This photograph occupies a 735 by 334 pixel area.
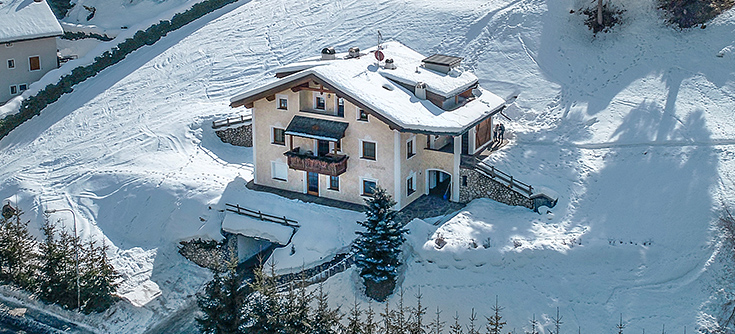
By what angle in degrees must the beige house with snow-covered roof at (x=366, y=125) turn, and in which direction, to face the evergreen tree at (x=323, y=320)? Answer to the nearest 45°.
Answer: approximately 45° to its left

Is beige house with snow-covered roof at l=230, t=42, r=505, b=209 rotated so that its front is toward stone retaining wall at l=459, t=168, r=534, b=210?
no

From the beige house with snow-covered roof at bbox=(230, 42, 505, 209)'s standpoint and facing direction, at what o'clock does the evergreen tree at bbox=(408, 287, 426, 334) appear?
The evergreen tree is roughly at 10 o'clock from the beige house with snow-covered roof.

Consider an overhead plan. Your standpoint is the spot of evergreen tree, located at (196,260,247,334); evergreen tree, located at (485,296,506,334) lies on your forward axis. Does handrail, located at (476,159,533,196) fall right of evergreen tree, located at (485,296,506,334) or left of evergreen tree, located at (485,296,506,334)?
left

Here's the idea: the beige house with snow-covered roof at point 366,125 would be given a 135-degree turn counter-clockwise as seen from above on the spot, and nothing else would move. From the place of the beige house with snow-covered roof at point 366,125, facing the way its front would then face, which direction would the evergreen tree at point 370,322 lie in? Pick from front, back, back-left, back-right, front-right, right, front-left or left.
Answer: right

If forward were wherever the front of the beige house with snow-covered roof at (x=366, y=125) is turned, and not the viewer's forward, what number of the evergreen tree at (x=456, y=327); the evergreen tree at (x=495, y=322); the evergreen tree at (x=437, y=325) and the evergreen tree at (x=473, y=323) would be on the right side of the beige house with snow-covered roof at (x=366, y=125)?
0

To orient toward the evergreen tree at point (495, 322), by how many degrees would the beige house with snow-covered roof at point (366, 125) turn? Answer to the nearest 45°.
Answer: approximately 90° to its left

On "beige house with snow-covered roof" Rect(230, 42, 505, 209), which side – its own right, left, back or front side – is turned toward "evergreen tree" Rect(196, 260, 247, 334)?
front

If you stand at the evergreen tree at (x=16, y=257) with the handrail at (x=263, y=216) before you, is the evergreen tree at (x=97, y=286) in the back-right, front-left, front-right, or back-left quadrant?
front-right

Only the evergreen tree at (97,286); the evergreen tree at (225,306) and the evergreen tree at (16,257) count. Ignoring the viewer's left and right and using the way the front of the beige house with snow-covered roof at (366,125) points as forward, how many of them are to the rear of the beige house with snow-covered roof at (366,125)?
0

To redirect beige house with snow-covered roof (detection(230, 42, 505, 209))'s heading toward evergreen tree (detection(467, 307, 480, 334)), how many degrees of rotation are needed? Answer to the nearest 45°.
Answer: approximately 90° to its left

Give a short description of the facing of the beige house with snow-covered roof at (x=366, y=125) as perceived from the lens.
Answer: facing the viewer and to the left of the viewer

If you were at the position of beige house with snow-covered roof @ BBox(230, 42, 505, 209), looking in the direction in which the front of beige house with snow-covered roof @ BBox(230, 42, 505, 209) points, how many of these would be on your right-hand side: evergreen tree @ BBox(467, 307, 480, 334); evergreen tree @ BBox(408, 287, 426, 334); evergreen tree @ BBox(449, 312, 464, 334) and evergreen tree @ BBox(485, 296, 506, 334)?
0

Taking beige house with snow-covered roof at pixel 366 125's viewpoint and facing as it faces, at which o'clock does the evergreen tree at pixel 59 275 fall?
The evergreen tree is roughly at 1 o'clock from the beige house with snow-covered roof.

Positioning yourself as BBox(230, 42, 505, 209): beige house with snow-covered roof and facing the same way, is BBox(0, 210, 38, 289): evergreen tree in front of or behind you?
in front

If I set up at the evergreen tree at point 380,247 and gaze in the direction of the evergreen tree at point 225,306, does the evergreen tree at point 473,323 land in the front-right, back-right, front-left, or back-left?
back-left
